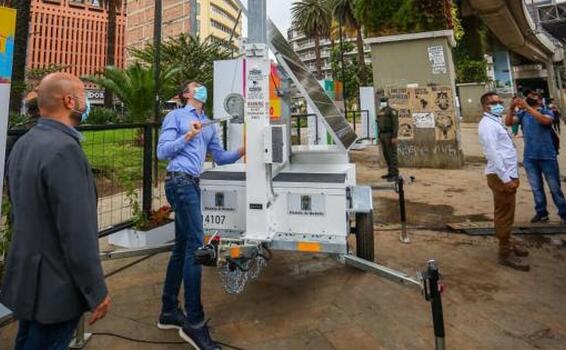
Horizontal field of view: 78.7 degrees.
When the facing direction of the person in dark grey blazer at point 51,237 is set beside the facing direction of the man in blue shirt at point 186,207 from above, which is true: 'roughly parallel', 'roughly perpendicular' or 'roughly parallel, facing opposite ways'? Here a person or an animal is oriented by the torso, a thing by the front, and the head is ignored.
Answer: roughly perpendicular

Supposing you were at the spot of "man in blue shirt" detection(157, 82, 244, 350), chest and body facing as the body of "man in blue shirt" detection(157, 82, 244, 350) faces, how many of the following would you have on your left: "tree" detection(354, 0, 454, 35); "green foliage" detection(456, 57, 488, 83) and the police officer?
3

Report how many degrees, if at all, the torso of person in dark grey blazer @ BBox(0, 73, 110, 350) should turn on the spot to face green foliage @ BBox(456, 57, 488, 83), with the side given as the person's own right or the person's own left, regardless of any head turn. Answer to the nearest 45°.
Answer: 0° — they already face it

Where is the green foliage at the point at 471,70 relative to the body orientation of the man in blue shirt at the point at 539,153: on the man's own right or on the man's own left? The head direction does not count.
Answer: on the man's own right

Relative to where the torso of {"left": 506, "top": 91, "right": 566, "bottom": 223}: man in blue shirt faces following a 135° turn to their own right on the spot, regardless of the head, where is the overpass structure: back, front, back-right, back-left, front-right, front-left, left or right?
front

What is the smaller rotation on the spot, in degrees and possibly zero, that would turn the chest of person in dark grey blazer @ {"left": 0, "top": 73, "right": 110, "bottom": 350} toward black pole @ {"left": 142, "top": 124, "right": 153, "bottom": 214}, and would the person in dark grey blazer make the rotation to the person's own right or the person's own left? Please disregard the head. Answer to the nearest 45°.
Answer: approximately 45° to the person's own left

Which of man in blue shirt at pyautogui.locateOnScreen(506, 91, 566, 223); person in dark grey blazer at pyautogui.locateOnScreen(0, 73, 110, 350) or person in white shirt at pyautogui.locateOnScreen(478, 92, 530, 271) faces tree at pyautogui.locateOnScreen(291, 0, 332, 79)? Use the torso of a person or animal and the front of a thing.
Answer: the person in dark grey blazer

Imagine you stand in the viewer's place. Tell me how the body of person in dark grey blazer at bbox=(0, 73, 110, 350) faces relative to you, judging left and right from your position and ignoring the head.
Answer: facing away from the viewer and to the right of the viewer

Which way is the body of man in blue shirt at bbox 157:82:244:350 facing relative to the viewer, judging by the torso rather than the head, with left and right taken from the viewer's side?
facing the viewer and to the right of the viewer

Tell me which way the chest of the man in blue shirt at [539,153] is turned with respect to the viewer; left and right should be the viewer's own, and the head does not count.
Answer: facing the viewer and to the left of the viewer

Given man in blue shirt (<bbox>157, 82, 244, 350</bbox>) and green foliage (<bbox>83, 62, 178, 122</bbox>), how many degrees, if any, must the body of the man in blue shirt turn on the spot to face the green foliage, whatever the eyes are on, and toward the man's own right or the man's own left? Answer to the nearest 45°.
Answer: approximately 135° to the man's own left

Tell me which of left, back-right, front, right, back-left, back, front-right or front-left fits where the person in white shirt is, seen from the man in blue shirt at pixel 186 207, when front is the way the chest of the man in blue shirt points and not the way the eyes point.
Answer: front-left

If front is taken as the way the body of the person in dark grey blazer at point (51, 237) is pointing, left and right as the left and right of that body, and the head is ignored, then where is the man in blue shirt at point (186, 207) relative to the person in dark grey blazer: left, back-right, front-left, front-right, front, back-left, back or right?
front

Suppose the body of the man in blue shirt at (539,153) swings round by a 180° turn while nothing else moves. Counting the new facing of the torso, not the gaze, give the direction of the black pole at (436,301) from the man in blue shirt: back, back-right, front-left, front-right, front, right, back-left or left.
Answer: back-right

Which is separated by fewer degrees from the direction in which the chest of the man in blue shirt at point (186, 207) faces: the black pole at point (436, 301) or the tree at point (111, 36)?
the black pole
